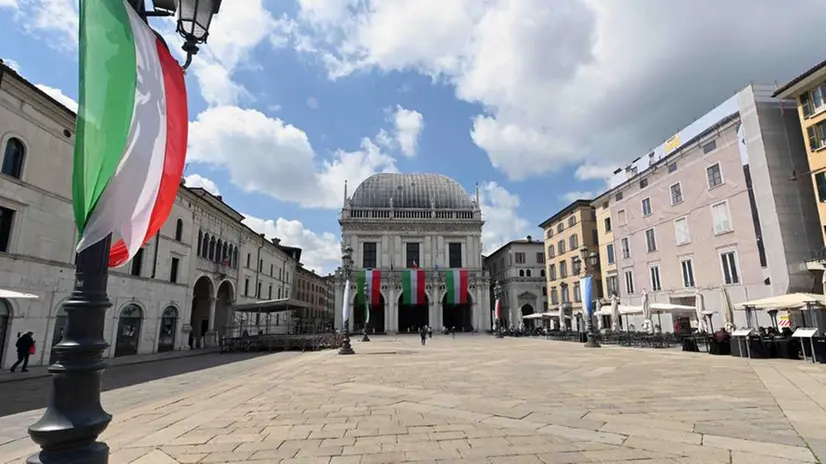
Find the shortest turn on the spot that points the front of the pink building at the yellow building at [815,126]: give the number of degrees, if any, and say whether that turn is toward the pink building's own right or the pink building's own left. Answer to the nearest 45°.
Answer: approximately 90° to the pink building's own left

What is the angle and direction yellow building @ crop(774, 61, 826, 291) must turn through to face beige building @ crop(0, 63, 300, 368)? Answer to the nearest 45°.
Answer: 0° — it already faces it

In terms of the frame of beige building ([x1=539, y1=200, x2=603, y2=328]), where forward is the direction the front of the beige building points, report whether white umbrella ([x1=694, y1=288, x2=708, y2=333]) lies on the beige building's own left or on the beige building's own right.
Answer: on the beige building's own left

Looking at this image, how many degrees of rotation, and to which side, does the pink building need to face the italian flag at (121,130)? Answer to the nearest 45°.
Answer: approximately 45° to its left

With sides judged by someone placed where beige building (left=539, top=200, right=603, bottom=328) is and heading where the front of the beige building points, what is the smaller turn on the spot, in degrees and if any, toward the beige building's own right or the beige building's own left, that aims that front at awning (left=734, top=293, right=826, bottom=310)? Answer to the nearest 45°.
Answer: approximately 45° to the beige building's own left

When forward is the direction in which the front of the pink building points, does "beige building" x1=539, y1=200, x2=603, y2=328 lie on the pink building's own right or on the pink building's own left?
on the pink building's own right
